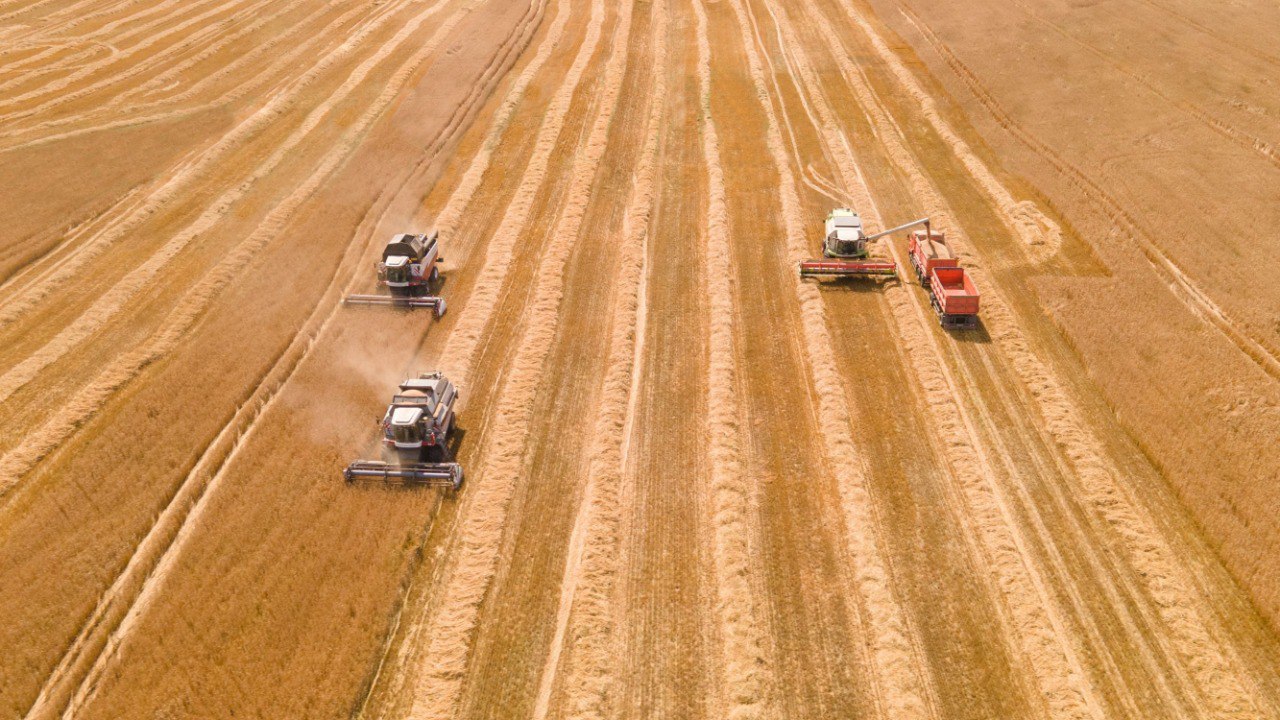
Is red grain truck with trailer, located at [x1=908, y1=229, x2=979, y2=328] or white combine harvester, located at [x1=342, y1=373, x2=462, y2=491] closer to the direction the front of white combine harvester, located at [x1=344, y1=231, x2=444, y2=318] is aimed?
the white combine harvester

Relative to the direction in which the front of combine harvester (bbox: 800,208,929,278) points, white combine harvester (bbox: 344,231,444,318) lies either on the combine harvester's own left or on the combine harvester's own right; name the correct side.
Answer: on the combine harvester's own right

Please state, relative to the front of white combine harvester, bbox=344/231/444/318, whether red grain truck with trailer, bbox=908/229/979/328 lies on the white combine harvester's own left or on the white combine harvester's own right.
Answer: on the white combine harvester's own left

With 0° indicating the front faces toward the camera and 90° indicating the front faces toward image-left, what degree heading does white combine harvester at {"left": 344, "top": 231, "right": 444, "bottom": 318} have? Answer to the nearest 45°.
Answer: approximately 0°

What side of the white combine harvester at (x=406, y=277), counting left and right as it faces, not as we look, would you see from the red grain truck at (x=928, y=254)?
left

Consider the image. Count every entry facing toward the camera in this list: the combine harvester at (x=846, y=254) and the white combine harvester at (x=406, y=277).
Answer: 2

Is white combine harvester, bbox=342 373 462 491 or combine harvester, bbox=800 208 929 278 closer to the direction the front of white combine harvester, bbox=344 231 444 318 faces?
the white combine harvester

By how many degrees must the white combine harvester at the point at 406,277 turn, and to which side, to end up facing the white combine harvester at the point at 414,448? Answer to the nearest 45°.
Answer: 0° — it already faces it

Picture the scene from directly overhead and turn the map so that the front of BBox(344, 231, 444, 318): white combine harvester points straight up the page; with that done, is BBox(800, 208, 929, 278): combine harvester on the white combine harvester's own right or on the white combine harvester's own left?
on the white combine harvester's own left
